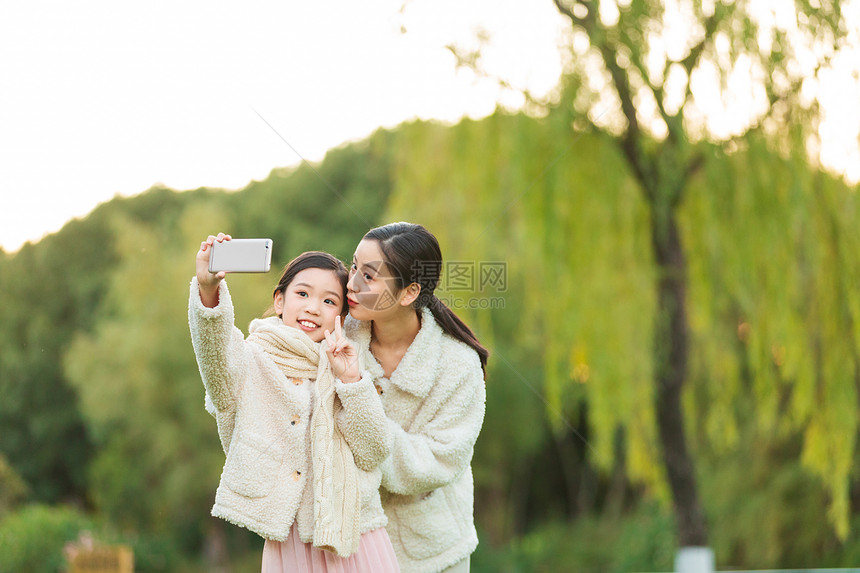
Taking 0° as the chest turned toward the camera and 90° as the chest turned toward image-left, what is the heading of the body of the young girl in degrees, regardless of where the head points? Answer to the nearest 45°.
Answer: approximately 0°

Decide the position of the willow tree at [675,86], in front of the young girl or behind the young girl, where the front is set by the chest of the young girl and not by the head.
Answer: behind
